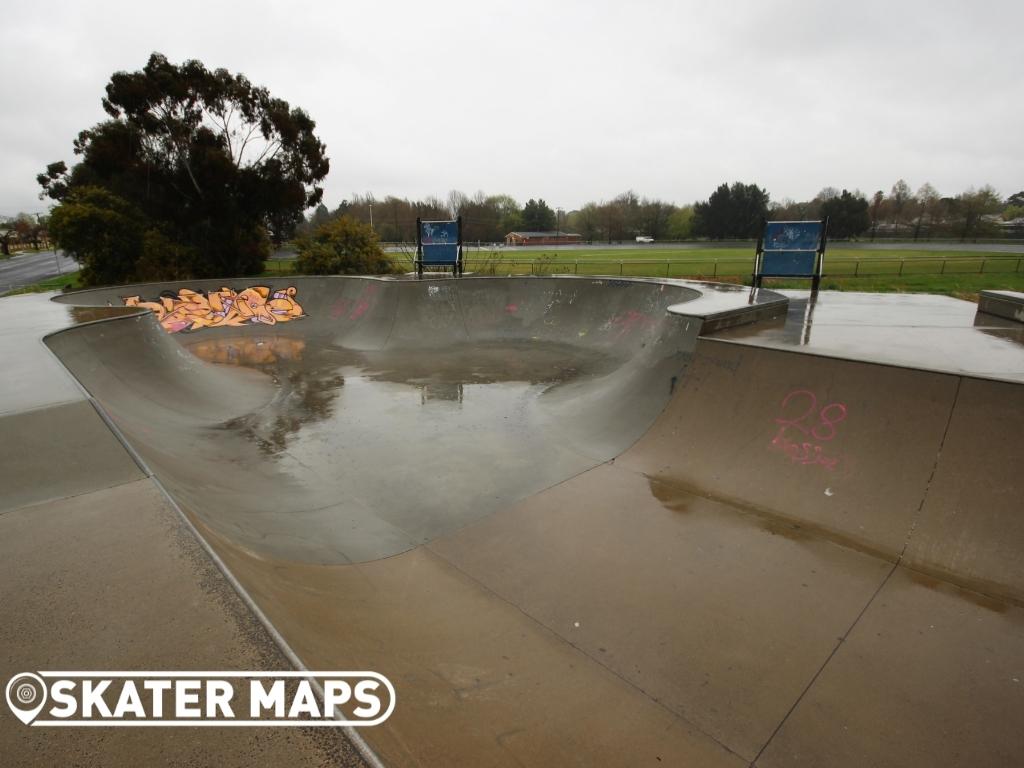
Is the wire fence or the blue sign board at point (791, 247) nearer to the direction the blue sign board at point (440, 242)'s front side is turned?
the blue sign board

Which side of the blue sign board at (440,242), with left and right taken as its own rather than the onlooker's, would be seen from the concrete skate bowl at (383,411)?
front

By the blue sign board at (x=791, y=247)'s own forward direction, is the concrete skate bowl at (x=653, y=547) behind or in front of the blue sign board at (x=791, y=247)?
in front

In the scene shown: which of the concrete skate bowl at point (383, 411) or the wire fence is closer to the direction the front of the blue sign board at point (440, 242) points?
the concrete skate bowl

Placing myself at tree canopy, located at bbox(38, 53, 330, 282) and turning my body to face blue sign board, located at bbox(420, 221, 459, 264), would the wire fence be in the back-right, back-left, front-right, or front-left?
front-left

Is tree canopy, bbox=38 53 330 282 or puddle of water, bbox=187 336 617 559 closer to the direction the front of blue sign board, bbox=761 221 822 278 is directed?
the puddle of water

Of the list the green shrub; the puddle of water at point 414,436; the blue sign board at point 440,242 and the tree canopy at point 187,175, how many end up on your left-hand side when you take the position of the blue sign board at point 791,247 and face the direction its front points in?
0

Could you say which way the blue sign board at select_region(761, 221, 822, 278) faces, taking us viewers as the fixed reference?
facing the viewer

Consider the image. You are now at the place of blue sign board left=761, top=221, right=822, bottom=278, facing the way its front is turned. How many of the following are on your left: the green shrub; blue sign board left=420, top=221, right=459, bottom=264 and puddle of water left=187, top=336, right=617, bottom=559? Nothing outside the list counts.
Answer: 0

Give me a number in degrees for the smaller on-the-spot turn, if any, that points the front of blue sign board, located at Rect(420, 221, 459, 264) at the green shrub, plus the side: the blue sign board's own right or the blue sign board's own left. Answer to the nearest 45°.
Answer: approximately 135° to the blue sign board's own right

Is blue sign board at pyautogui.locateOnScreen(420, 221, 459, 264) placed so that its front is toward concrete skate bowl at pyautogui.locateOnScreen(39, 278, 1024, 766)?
yes

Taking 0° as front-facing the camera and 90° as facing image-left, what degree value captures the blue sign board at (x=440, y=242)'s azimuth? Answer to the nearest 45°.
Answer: approximately 0°

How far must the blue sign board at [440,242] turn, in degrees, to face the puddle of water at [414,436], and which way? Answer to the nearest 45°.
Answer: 0° — it already faces it

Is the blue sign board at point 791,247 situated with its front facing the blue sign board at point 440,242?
no

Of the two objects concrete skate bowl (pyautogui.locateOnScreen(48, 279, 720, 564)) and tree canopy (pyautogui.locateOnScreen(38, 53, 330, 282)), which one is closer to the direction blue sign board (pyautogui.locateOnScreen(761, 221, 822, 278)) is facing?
the concrete skate bowl

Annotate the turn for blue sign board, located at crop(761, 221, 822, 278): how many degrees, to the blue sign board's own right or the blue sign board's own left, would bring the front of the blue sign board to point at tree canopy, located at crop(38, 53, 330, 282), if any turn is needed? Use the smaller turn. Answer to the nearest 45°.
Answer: approximately 90° to the blue sign board's own right

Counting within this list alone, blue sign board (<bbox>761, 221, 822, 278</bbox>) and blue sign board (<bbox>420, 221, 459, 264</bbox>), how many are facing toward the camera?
2
